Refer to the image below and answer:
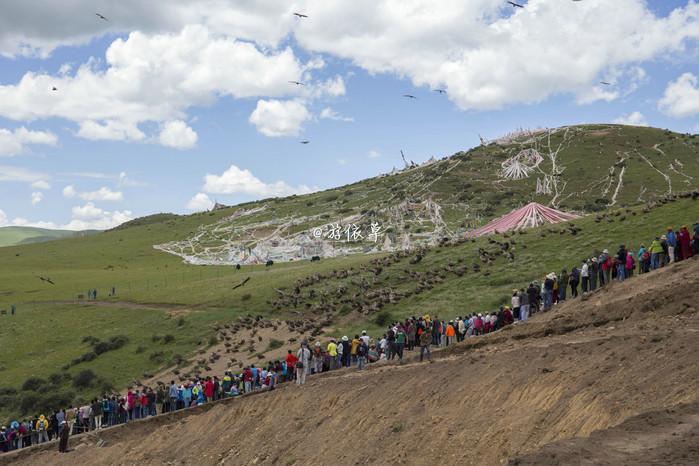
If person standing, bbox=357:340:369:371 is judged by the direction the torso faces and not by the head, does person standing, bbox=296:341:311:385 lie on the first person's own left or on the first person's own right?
on the first person's own left

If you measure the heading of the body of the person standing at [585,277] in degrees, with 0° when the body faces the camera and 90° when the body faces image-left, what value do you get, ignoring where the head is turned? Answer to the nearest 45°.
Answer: approximately 180°

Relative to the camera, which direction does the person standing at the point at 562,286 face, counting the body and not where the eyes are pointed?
away from the camera

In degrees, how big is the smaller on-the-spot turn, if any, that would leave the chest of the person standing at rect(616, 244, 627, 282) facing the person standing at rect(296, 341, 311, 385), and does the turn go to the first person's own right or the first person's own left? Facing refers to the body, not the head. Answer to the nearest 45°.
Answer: approximately 135° to the first person's own left

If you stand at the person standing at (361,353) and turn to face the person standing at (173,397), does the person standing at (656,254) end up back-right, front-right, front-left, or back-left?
back-right

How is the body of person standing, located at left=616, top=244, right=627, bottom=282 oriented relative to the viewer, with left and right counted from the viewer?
facing away from the viewer

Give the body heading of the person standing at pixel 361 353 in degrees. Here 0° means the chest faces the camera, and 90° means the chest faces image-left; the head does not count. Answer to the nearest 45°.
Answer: approximately 180°
